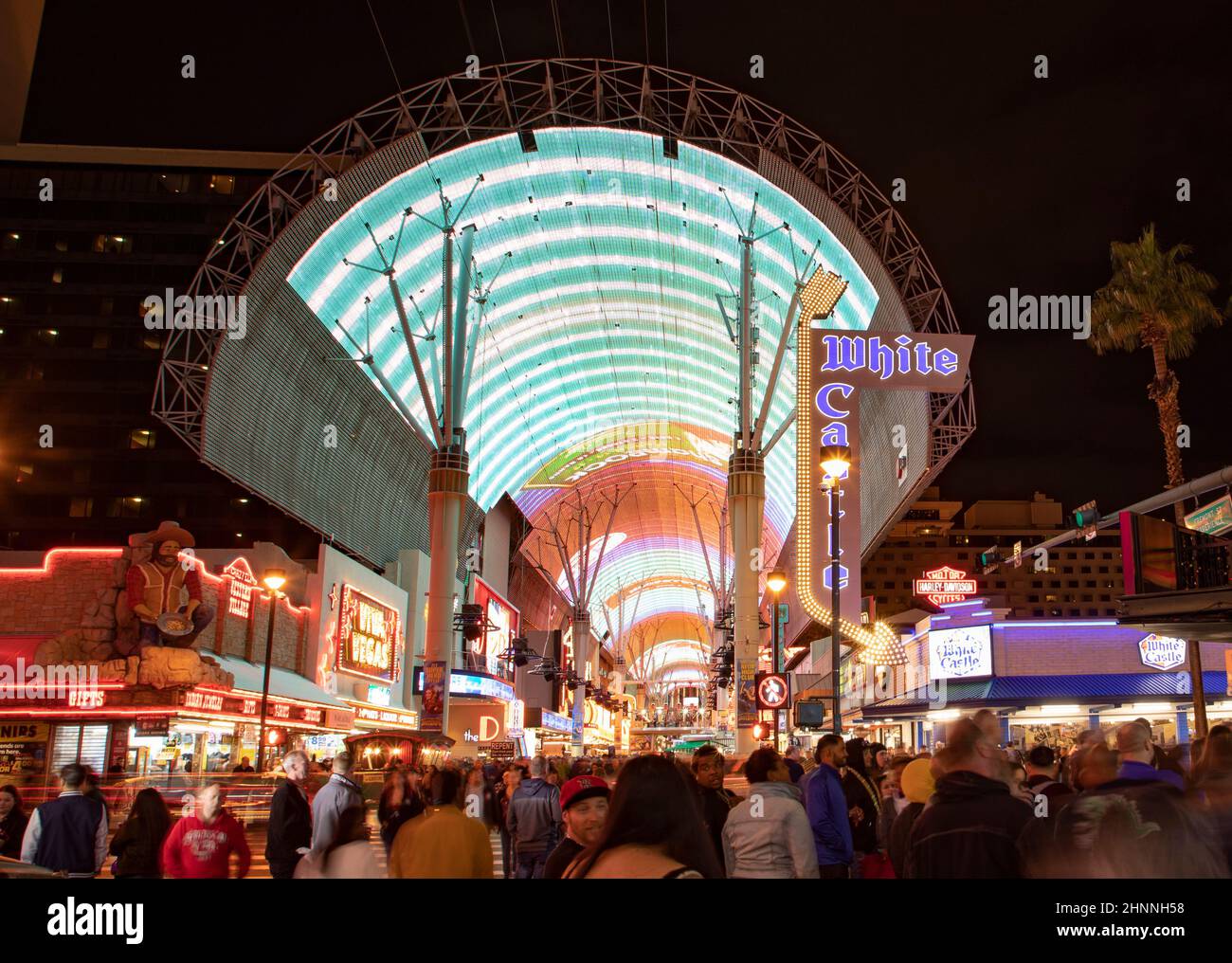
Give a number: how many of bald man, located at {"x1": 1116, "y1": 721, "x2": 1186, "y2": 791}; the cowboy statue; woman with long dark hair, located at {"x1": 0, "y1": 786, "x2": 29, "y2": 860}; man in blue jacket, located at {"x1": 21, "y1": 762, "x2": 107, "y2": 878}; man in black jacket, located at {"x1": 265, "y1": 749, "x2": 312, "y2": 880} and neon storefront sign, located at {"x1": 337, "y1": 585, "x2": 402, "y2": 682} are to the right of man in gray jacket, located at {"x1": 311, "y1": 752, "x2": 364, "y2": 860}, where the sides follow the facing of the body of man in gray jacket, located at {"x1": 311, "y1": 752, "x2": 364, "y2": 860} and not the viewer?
1

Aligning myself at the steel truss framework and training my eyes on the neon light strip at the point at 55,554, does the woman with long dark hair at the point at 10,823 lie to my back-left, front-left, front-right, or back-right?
front-left

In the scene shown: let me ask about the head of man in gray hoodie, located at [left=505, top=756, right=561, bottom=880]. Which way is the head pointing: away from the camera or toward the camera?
away from the camera

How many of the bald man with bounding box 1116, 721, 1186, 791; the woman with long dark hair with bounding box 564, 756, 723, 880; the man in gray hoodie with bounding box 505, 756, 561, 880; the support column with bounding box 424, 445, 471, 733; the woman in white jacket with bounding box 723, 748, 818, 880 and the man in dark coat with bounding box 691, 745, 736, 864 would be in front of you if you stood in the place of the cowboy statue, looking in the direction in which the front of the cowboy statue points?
5

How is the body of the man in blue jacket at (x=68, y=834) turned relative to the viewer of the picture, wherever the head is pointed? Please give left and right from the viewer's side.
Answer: facing away from the viewer

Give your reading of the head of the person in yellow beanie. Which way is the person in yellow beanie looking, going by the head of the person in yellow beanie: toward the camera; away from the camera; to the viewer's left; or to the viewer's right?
away from the camera

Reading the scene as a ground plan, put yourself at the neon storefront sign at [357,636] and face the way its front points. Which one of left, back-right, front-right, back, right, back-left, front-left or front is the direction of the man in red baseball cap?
front-right

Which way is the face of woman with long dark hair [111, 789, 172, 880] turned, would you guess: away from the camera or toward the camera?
away from the camera

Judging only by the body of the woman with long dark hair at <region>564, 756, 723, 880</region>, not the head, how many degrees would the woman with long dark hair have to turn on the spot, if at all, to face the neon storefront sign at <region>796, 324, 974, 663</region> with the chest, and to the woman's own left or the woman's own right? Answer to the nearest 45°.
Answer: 0° — they already face it
